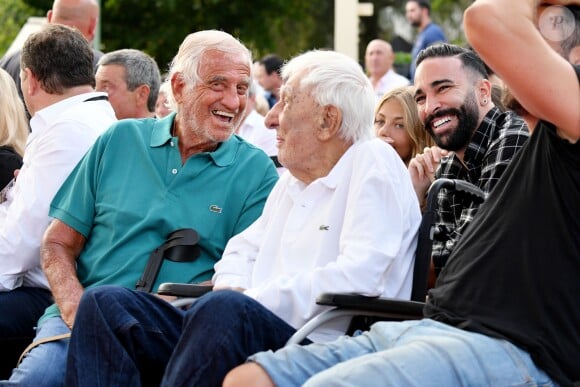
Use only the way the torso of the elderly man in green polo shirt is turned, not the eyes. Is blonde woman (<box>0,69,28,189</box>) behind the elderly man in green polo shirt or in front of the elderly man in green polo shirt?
behind

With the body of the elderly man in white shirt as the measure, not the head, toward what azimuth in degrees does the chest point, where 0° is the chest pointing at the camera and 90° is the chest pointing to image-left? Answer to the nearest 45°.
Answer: approximately 45°

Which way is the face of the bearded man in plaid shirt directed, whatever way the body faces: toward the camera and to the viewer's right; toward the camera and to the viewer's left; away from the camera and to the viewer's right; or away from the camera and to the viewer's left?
toward the camera and to the viewer's left

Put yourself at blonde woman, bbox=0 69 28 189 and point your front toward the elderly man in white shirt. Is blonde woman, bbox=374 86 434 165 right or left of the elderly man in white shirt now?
left

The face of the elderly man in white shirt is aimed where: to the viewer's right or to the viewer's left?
to the viewer's left

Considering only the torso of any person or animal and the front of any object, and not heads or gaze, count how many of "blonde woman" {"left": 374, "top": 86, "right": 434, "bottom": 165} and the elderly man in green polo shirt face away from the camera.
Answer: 0

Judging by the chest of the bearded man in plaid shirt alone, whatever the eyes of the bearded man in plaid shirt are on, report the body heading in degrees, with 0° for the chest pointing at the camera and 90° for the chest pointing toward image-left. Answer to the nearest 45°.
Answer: approximately 45°

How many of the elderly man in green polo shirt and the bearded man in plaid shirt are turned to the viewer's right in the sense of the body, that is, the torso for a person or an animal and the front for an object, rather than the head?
0
